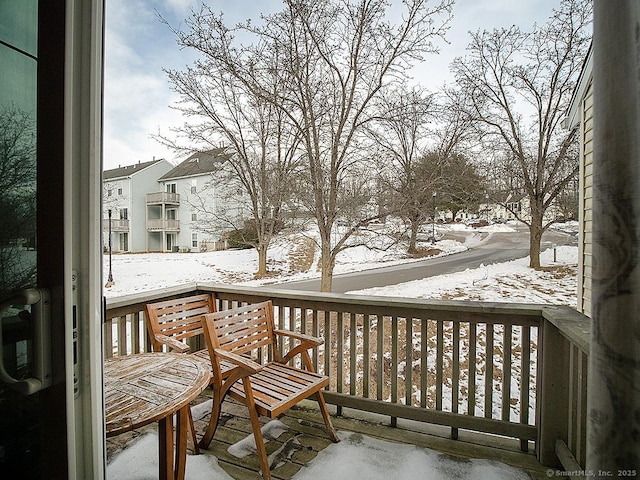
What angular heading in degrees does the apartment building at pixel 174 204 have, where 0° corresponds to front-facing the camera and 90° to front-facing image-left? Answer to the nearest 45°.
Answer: approximately 45°

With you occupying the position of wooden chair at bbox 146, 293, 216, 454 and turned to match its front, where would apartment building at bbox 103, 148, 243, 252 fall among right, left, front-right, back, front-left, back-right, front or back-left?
back-left

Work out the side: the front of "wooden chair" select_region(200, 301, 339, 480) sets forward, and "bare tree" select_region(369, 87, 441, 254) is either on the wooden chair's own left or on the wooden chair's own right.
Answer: on the wooden chair's own left

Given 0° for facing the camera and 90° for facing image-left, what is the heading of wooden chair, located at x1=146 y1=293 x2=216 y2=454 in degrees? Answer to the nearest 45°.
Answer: approximately 315°

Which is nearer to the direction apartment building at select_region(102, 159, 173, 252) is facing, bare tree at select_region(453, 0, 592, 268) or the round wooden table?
the round wooden table

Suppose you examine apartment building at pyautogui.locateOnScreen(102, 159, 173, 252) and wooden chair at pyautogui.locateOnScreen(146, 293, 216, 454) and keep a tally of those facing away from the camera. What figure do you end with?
0

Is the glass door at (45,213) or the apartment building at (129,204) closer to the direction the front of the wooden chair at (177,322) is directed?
the glass door

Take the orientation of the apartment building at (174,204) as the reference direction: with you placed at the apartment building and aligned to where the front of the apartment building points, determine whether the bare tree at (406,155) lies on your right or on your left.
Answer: on your left

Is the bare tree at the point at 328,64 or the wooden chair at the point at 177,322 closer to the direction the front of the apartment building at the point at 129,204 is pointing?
the wooden chair

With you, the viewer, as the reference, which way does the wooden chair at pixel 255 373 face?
facing the viewer and to the right of the viewer
